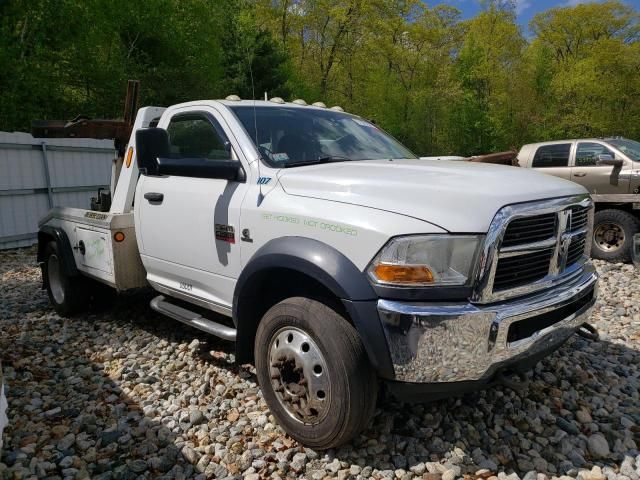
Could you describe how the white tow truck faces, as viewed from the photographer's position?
facing the viewer and to the right of the viewer
